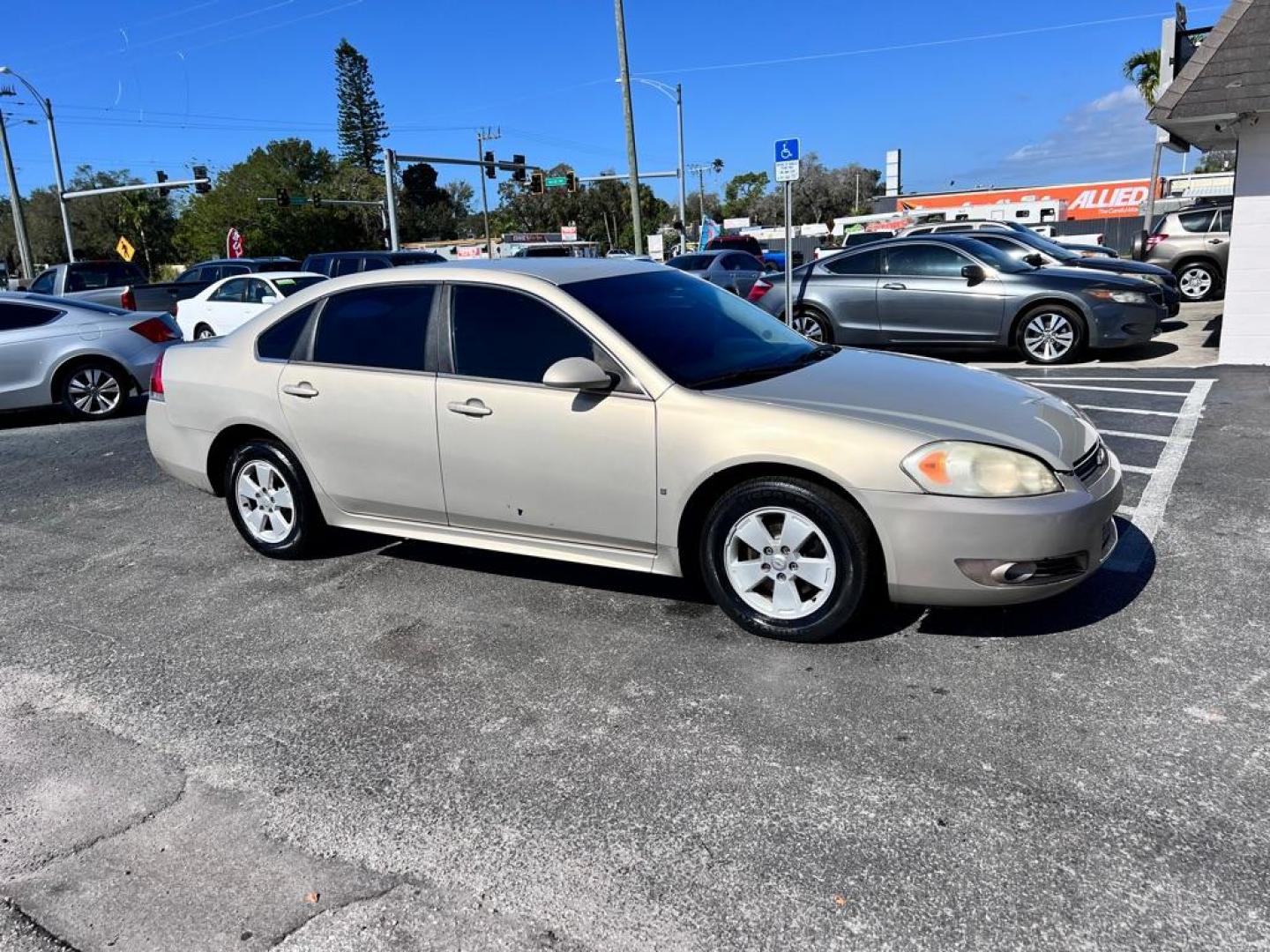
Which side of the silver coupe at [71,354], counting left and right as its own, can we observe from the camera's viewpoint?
left

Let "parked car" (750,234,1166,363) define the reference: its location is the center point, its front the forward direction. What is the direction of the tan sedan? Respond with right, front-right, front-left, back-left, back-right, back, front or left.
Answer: right

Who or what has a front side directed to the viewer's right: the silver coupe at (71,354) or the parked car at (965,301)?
the parked car

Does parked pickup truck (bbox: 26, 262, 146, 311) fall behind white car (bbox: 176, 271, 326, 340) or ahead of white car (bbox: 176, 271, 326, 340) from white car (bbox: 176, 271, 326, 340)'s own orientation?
behind

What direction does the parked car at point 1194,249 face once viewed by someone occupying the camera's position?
facing to the right of the viewer

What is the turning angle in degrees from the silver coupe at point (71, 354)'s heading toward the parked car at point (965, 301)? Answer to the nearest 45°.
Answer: approximately 180°

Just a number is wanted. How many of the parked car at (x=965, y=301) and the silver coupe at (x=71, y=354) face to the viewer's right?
1

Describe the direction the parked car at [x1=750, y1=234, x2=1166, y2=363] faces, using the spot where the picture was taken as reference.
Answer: facing to the right of the viewer

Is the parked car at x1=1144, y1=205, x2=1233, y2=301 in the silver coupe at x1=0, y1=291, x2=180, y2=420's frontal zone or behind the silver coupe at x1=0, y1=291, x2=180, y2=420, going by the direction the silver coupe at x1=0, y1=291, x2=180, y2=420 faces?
behind

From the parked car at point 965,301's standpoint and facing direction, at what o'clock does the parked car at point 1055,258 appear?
the parked car at point 1055,258 is roughly at 10 o'clock from the parked car at point 965,301.
